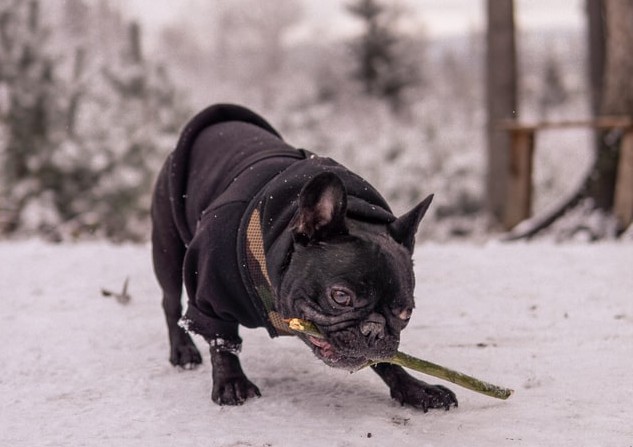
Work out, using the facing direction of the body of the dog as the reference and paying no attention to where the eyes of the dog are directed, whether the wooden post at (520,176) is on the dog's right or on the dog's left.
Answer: on the dog's left

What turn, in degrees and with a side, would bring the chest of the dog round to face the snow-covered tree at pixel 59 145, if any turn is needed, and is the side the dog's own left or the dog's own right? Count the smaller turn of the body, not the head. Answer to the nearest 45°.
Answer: approximately 135° to the dog's own left

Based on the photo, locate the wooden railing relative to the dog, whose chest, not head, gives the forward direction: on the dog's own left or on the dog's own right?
on the dog's own left

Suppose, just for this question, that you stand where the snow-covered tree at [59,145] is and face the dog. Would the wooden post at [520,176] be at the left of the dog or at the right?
left

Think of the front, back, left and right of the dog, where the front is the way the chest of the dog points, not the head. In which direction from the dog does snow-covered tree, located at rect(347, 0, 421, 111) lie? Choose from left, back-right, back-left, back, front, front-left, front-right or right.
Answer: back-left

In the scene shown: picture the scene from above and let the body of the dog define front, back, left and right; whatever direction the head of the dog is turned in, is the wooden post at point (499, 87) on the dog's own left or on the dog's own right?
on the dog's own left

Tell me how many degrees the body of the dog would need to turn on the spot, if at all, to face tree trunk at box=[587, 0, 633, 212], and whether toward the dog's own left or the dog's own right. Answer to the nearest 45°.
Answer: approximately 90° to the dog's own left

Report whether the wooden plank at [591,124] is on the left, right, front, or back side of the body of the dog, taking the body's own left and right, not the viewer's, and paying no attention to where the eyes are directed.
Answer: left

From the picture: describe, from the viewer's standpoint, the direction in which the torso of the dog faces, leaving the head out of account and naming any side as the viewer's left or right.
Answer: facing the viewer and to the right of the viewer
